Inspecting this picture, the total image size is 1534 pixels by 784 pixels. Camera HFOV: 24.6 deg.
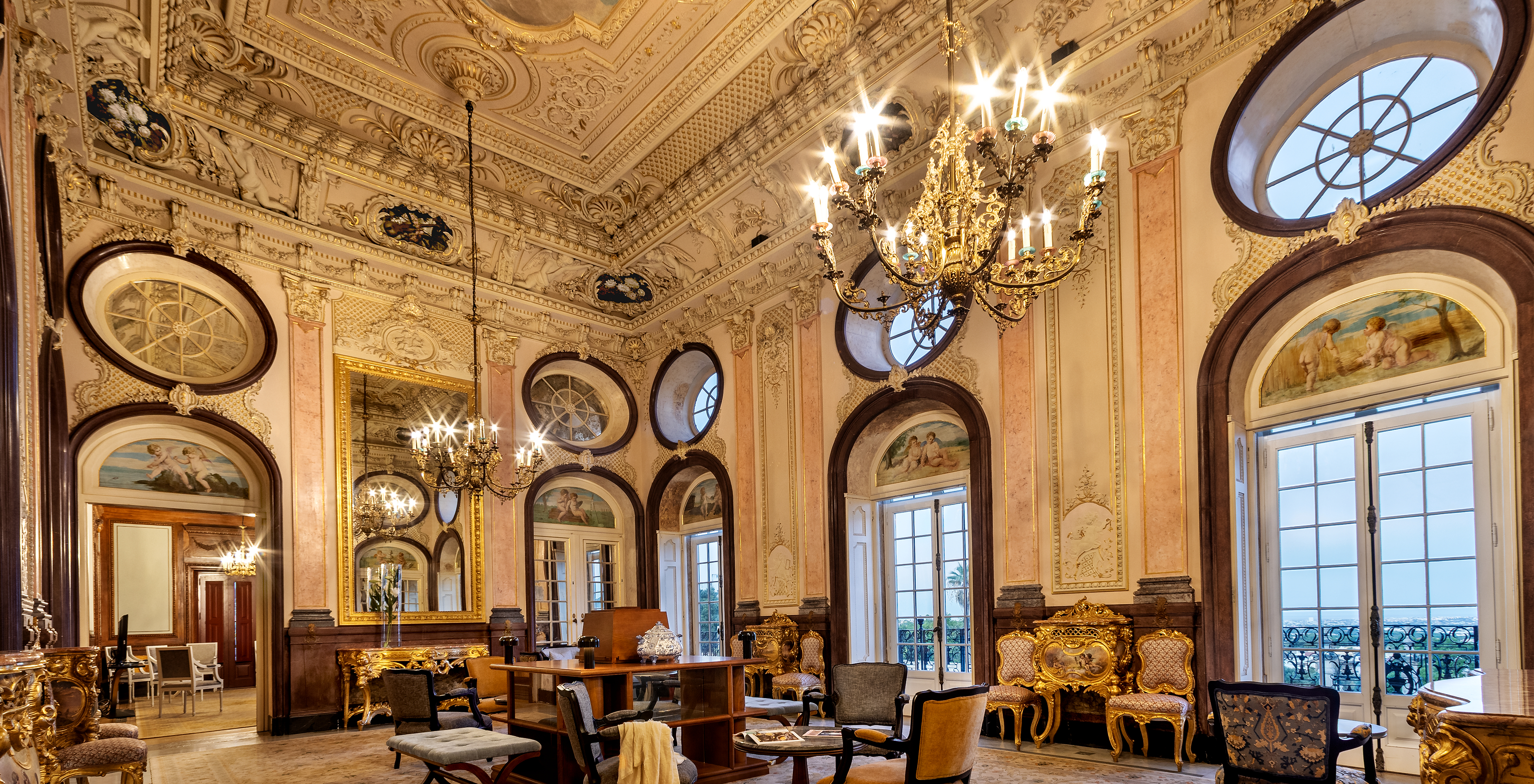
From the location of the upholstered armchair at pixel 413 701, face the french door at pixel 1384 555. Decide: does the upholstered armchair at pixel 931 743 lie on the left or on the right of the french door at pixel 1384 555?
right

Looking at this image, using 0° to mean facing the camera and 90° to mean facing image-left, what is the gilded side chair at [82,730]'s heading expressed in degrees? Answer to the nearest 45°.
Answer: approximately 270°

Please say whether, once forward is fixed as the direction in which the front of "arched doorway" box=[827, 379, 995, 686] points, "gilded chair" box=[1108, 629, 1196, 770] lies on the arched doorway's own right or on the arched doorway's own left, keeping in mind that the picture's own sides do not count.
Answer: on the arched doorway's own left

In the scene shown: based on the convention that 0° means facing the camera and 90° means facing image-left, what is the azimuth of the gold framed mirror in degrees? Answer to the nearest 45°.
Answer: approximately 315°

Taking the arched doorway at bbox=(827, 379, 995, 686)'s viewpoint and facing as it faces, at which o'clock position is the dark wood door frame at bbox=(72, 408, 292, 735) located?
The dark wood door frame is roughly at 1 o'clock from the arched doorway.
